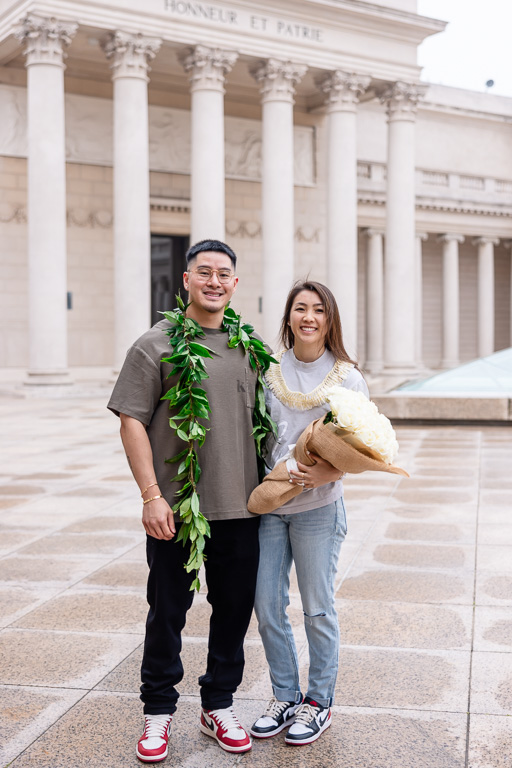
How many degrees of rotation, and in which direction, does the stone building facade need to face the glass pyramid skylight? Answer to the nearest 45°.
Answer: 0° — it already faces it

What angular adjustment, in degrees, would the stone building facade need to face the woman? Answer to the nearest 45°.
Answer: approximately 45° to its right

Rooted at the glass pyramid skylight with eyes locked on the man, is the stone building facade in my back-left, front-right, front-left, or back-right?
back-right

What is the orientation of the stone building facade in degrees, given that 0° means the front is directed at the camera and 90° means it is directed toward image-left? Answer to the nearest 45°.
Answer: approximately 315°

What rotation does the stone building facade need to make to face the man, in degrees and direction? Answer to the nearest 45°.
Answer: approximately 45° to its right
